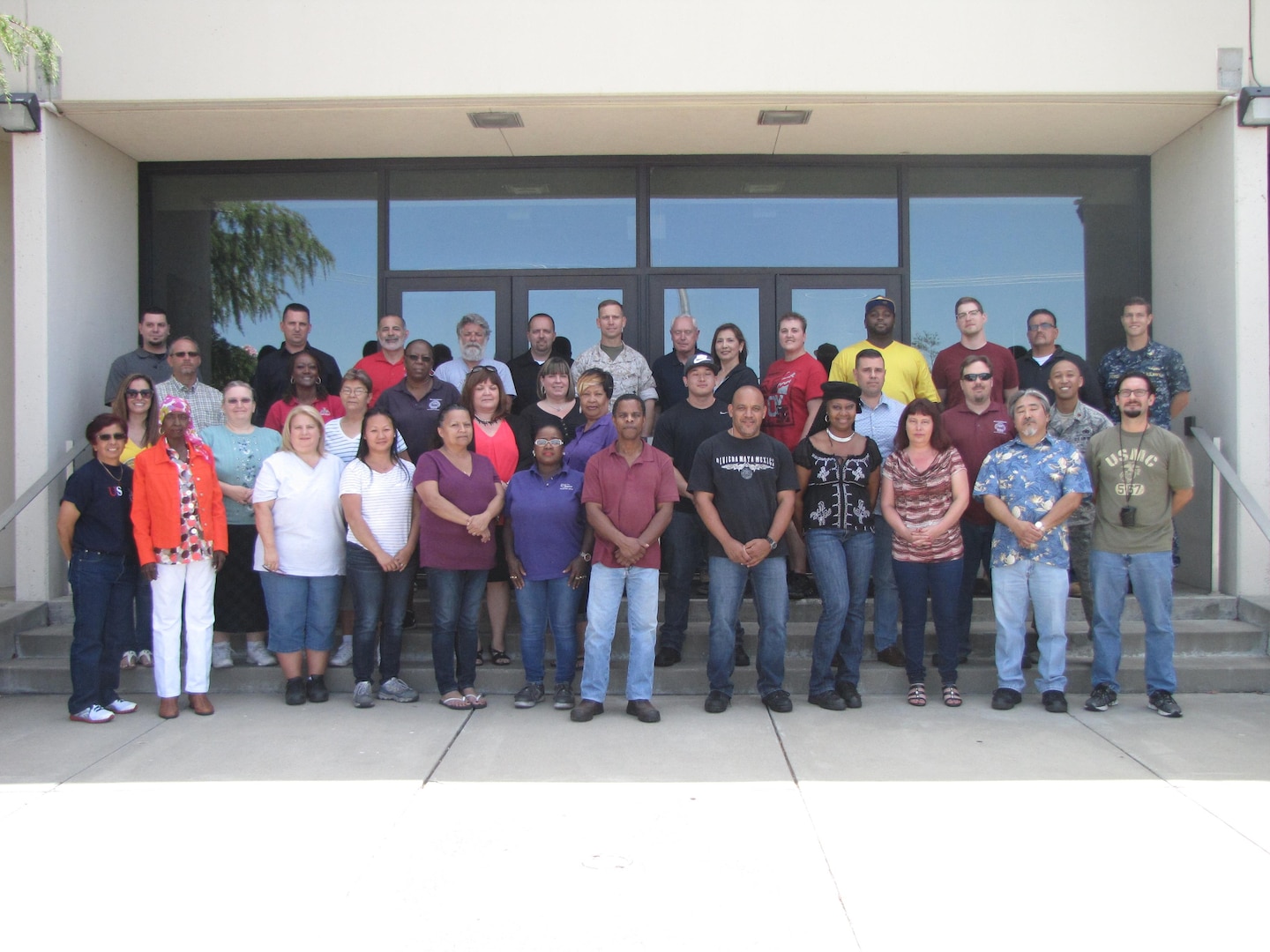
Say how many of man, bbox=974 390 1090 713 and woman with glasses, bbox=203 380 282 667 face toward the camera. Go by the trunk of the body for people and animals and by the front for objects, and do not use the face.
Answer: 2

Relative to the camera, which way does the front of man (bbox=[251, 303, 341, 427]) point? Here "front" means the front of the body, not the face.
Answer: toward the camera

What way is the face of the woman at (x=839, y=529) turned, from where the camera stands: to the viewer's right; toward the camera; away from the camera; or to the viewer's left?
toward the camera

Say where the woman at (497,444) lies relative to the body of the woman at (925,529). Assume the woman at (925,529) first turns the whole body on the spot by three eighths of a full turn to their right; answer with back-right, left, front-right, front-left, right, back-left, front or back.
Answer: front-left

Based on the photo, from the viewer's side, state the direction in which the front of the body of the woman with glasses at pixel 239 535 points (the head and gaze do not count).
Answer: toward the camera

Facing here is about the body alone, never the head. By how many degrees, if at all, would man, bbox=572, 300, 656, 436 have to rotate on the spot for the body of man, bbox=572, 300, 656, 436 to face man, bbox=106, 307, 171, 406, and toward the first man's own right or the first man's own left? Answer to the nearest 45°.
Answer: approximately 90° to the first man's own right

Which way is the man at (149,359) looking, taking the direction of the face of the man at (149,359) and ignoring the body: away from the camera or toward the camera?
toward the camera

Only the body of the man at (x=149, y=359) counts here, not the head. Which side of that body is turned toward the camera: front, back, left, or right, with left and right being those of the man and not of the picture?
front

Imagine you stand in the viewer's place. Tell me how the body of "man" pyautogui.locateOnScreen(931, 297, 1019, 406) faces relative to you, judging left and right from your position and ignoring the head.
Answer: facing the viewer

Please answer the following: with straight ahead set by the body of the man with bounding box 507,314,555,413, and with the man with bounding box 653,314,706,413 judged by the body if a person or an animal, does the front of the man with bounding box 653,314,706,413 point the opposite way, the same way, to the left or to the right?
the same way

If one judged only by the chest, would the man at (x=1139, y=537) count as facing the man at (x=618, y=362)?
no

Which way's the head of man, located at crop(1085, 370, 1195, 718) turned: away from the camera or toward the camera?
toward the camera

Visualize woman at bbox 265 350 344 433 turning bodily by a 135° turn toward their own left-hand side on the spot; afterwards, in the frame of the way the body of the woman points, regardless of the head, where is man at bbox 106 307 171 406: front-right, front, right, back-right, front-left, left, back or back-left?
left
